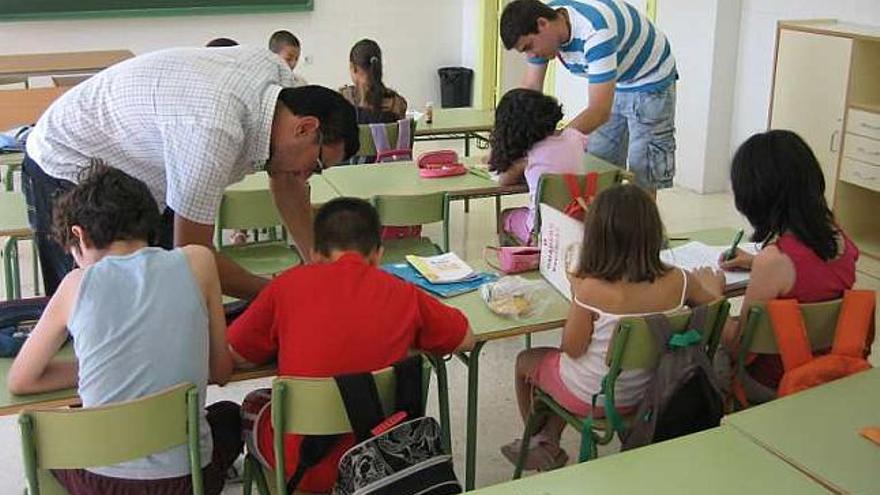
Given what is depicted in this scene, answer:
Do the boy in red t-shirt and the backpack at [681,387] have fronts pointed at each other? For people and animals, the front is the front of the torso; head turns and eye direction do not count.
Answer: no

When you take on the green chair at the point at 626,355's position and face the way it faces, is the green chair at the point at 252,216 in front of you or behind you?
in front

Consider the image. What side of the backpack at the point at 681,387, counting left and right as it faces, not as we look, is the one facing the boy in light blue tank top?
right

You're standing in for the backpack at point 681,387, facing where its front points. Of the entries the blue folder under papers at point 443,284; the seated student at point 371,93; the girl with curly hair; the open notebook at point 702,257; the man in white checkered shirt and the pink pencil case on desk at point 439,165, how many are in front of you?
0

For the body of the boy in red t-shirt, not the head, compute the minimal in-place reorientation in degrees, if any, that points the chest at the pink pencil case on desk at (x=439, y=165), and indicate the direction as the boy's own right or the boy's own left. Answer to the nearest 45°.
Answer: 0° — they already face it

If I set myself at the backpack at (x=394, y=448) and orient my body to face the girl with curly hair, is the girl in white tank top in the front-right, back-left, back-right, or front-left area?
front-right

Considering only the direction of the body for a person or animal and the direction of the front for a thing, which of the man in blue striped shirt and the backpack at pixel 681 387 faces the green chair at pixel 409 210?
the man in blue striped shirt

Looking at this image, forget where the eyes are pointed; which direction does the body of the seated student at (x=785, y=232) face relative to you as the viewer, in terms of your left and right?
facing away from the viewer and to the left of the viewer

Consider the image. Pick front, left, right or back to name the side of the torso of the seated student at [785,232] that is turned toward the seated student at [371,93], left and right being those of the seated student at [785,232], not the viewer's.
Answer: front

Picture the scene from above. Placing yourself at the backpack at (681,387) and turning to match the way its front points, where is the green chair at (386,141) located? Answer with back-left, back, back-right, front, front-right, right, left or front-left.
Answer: back

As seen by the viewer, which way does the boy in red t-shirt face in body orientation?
away from the camera

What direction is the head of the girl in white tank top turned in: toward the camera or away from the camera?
away from the camera

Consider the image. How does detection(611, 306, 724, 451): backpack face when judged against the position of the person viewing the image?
facing the viewer and to the right of the viewer

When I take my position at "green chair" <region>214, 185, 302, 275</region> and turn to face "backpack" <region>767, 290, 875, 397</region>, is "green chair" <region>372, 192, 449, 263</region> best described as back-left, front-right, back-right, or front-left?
front-left

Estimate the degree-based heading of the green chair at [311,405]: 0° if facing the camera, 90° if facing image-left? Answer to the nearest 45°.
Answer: approximately 180°

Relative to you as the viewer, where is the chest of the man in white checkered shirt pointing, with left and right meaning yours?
facing to the right of the viewer

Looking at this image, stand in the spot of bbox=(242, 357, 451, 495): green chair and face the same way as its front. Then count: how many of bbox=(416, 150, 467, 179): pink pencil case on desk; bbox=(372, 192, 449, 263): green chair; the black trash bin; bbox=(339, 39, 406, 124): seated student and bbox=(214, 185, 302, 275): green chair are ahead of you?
5
